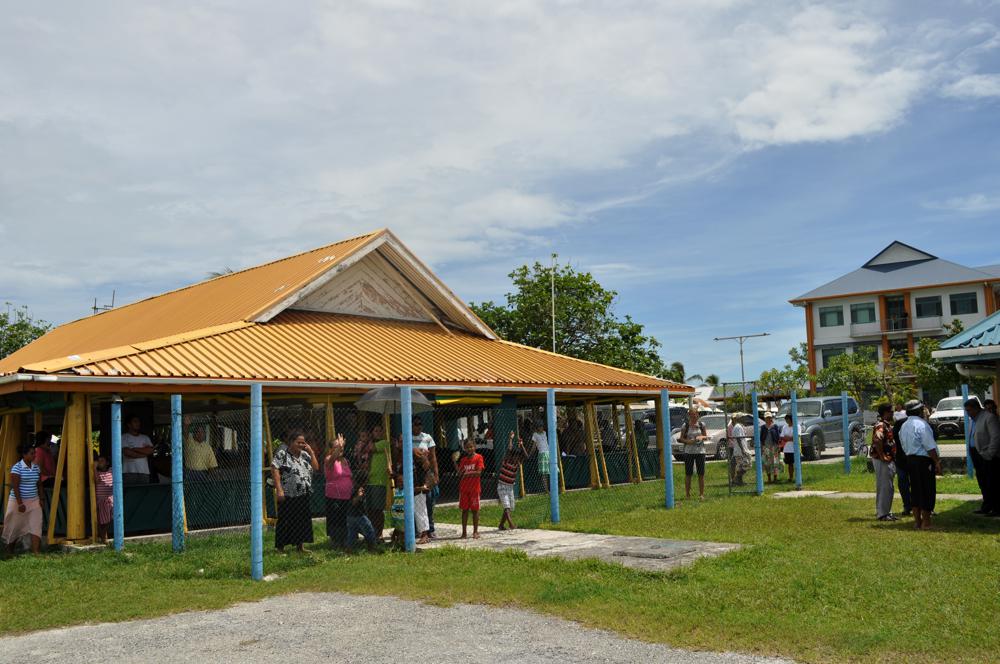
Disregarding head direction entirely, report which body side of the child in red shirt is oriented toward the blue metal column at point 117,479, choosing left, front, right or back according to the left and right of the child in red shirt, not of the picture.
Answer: right

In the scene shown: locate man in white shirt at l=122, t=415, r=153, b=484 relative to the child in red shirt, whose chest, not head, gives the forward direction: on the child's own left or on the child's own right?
on the child's own right

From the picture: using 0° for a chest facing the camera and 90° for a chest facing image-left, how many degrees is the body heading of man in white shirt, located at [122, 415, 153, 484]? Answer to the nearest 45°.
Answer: approximately 0°

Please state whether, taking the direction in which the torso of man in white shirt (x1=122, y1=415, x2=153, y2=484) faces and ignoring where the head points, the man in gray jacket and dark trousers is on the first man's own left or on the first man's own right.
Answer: on the first man's own left

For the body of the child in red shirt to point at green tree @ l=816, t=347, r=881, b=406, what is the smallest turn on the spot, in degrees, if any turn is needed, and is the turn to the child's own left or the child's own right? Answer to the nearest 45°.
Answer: approximately 135° to the child's own left

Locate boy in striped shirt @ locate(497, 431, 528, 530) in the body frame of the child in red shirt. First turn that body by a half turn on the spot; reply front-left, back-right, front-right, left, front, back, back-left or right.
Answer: front-right

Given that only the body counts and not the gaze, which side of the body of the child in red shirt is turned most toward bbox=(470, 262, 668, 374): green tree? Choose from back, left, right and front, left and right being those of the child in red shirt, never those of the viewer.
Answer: back

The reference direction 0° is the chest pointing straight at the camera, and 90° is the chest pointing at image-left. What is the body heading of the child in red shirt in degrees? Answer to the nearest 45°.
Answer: approximately 0°

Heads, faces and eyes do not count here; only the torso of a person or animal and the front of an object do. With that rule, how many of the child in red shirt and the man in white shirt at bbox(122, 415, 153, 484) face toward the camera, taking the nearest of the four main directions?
2

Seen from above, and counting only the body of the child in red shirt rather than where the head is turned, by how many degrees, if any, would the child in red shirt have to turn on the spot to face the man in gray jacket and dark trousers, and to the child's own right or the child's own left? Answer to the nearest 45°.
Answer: approximately 90° to the child's own left

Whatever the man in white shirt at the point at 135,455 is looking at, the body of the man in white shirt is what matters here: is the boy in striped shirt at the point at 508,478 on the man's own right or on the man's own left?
on the man's own left
